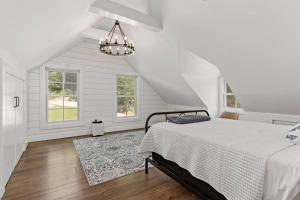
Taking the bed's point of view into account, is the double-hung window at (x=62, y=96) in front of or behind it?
in front

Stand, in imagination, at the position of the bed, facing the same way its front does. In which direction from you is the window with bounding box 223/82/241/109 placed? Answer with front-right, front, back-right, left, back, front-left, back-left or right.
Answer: front-right

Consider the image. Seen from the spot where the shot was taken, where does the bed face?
facing away from the viewer and to the left of the viewer

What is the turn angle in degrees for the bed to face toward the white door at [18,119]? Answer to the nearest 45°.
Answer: approximately 45° to its left

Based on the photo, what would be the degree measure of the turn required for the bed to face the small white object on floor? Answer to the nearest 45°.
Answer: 0° — it already faces it

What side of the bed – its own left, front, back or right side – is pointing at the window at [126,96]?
front
